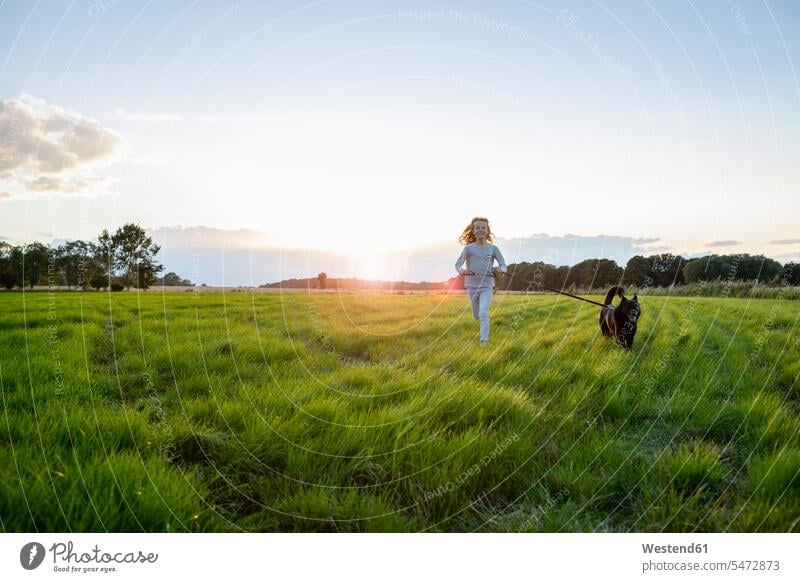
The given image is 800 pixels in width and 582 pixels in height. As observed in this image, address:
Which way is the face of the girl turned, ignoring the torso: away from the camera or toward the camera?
toward the camera

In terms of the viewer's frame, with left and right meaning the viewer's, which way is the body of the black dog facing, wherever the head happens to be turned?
facing the viewer and to the right of the viewer

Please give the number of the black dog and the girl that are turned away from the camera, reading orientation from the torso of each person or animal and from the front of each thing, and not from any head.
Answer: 0

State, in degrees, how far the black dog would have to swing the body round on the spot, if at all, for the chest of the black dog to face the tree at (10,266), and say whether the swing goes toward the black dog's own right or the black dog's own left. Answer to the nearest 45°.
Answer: approximately 90° to the black dog's own right

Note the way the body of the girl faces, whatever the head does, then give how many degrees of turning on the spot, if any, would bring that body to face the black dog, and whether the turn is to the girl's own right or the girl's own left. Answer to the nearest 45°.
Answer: approximately 45° to the girl's own left

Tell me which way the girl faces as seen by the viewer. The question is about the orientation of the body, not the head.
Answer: toward the camera
